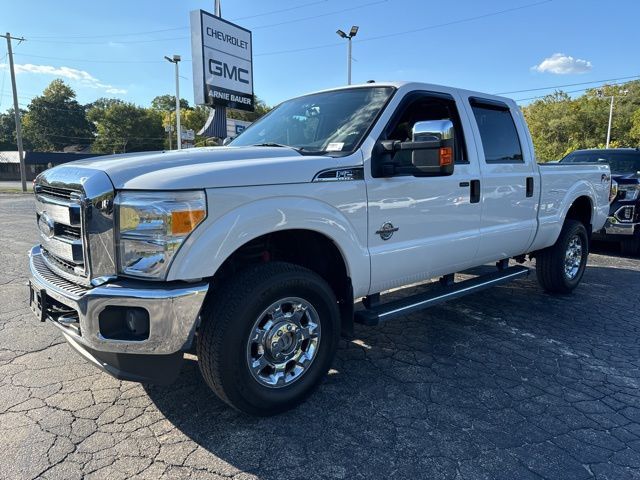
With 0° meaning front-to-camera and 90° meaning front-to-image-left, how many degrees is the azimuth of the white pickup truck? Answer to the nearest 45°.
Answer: approximately 45°

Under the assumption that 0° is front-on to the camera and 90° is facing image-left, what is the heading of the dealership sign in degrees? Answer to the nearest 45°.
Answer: approximately 315°

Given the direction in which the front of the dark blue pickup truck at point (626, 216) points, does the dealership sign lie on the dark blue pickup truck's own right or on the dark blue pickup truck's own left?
on the dark blue pickup truck's own right

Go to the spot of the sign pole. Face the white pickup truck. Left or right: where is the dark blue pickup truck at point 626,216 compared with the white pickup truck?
left

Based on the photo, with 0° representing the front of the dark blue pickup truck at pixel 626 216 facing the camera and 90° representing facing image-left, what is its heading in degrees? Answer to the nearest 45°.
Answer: approximately 45°

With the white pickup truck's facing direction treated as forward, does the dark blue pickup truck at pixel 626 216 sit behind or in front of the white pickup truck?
behind

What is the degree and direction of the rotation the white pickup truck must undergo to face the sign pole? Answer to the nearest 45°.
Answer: approximately 135° to its right

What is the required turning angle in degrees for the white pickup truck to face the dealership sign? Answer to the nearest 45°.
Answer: approximately 135° to its right

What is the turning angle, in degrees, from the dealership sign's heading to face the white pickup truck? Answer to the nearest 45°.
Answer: approximately 45° to its right
